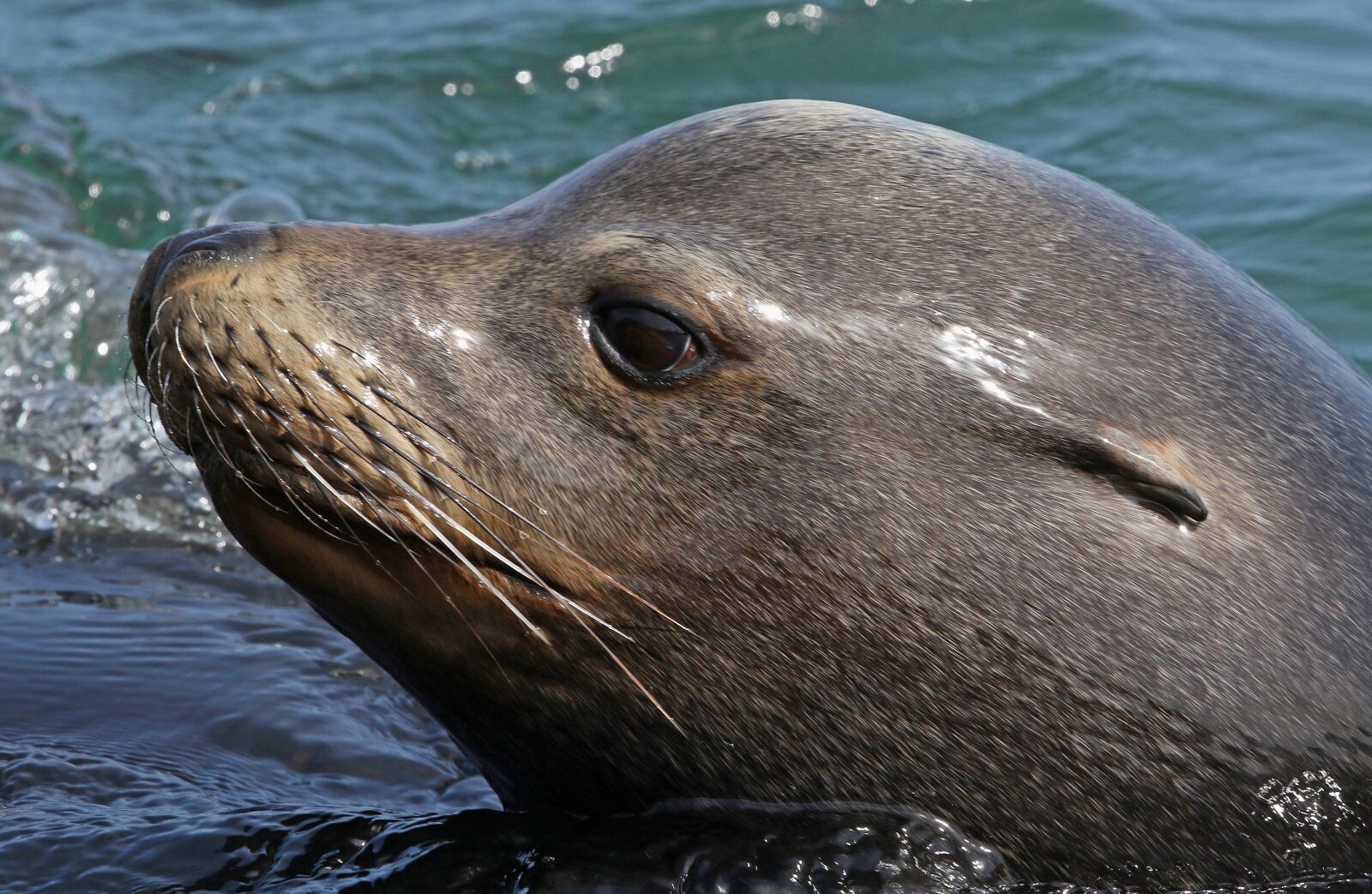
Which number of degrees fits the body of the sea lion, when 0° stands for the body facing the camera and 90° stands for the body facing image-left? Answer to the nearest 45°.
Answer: approximately 90°
